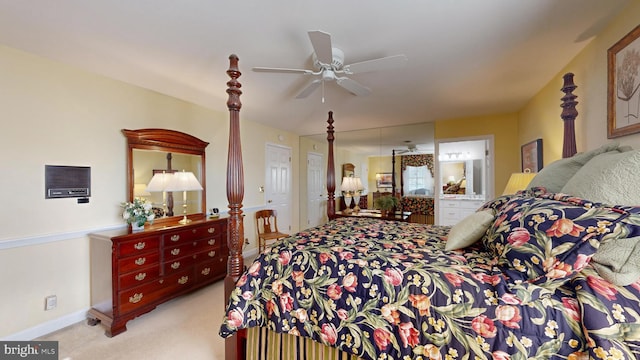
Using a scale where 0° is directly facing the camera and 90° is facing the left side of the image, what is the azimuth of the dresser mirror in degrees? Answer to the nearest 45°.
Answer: approximately 315°

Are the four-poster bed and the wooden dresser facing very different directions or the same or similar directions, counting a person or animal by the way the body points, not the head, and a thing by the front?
very different directions

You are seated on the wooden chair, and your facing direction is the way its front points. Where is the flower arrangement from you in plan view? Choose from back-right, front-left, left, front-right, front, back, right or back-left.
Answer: right

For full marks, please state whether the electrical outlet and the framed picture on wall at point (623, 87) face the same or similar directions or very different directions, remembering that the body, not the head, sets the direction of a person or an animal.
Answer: very different directions

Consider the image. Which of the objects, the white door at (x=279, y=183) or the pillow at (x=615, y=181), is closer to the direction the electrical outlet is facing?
the pillow

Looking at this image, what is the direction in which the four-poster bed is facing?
to the viewer's left

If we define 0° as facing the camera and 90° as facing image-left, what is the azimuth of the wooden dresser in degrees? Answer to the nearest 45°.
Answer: approximately 315°

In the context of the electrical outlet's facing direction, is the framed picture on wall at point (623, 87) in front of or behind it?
in front

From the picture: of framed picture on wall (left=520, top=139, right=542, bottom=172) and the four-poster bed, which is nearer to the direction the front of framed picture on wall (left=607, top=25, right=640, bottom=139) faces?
the four-poster bed

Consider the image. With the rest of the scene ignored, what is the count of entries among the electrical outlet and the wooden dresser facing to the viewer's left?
0

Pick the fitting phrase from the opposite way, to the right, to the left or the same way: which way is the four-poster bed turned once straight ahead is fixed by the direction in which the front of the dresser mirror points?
the opposite way
